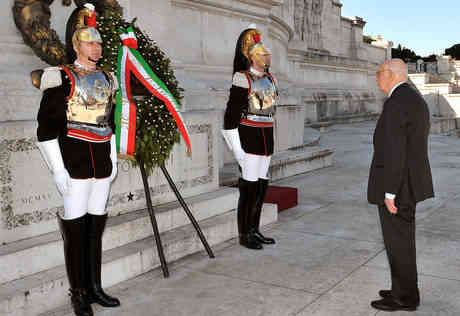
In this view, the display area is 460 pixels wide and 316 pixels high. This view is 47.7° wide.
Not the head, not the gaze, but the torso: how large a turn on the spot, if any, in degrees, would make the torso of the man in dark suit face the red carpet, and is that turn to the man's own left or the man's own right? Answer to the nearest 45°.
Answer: approximately 45° to the man's own right

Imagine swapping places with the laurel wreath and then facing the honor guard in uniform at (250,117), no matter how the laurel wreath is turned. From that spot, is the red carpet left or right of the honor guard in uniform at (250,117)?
left

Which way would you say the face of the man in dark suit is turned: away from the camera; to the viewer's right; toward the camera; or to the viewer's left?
to the viewer's left

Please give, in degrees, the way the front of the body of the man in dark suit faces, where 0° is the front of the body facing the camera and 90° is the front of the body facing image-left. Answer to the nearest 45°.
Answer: approximately 90°

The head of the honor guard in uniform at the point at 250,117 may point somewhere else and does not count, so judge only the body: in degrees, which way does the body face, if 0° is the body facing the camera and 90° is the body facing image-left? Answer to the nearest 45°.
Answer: approximately 315°

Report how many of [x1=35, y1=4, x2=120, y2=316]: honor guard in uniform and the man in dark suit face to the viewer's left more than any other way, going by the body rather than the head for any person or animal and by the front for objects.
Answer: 1

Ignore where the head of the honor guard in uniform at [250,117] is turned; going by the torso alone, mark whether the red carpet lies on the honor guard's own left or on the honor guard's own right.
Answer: on the honor guard's own left

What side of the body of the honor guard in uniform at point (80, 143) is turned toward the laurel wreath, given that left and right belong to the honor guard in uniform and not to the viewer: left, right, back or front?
left

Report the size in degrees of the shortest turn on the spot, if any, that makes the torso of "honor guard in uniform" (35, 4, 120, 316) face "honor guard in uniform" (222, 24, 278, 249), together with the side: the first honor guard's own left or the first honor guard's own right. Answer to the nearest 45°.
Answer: approximately 90° to the first honor guard's own left

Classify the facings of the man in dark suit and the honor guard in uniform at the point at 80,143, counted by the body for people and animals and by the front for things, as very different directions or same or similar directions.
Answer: very different directions

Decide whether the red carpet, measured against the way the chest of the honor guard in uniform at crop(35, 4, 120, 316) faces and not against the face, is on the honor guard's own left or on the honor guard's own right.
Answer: on the honor guard's own left
